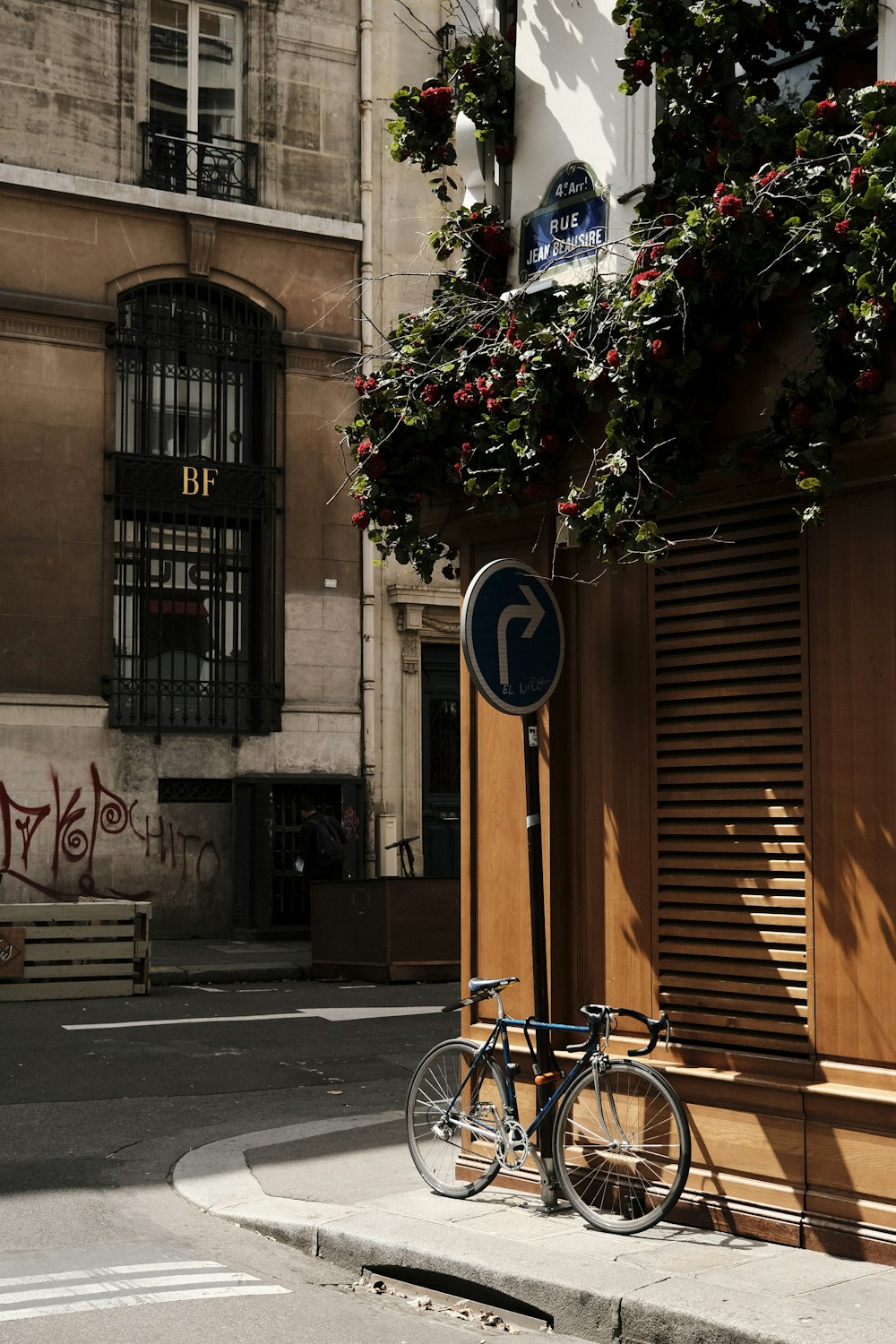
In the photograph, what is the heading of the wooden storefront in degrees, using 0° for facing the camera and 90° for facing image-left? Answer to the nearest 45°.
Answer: approximately 45°

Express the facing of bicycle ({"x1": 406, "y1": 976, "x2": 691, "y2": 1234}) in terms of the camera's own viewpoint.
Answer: facing the viewer and to the right of the viewer

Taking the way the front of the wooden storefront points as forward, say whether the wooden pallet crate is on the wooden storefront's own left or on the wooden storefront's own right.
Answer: on the wooden storefront's own right

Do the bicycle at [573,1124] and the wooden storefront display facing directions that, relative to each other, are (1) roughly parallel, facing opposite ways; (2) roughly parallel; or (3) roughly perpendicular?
roughly perpendicular

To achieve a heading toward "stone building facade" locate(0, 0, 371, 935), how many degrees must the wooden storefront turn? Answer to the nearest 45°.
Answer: approximately 90° to its right

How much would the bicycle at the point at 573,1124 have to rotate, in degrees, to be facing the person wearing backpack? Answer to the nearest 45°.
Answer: approximately 135° to its left
